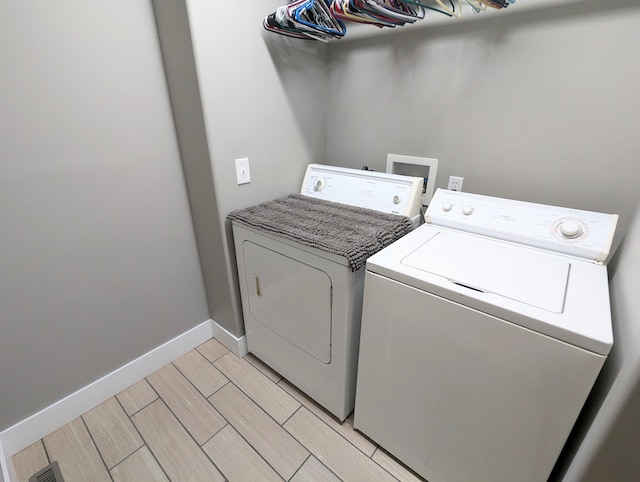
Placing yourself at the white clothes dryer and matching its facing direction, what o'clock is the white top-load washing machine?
The white top-load washing machine is roughly at 9 o'clock from the white clothes dryer.

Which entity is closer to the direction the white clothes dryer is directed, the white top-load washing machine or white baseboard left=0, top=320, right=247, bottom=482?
the white baseboard

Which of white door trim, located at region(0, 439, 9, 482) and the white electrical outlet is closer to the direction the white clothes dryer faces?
the white door trim

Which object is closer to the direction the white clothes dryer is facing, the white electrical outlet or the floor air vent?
the floor air vent

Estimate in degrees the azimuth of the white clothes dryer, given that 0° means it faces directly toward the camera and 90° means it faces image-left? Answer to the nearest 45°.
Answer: approximately 45°

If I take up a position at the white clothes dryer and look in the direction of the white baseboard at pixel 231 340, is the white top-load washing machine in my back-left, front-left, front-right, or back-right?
back-left

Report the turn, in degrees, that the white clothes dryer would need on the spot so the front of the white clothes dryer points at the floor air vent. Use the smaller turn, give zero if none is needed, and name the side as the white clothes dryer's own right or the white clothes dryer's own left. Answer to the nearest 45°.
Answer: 0° — it already faces it

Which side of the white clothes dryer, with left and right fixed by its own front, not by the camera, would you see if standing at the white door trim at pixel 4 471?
front

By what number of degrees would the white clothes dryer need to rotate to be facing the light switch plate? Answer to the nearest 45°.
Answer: approximately 90° to its right
